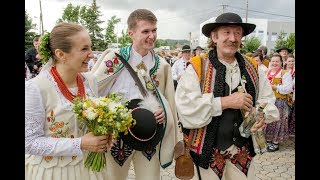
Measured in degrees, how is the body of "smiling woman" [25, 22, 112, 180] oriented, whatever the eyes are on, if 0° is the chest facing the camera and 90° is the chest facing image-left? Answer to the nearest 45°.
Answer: approximately 315°

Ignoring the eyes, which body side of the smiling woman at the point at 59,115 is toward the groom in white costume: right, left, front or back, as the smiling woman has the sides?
left

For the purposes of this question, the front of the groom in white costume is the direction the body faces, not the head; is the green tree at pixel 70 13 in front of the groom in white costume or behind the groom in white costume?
behind

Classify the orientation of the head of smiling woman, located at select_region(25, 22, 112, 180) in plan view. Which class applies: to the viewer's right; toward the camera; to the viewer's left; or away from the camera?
to the viewer's right

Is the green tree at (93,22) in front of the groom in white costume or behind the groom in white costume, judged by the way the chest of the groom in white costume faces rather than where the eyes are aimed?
behind

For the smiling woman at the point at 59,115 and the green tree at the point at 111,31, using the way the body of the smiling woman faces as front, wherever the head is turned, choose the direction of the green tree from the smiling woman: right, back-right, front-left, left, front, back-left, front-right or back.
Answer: back-left

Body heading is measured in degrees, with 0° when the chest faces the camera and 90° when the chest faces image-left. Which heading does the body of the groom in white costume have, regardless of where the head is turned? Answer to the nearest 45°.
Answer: approximately 315°

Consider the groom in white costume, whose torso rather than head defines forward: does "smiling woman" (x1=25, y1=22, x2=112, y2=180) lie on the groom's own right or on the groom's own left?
on the groom's own right

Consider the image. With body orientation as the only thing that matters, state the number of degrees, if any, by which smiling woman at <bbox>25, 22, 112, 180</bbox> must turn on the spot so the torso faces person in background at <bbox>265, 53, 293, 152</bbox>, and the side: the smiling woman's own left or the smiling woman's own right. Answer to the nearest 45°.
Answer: approximately 90° to the smiling woman's own left
